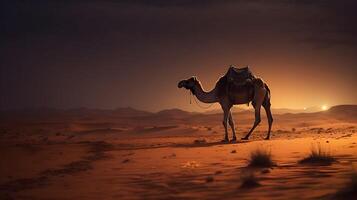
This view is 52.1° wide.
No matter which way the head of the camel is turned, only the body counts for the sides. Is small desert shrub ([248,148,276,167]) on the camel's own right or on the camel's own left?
on the camel's own left

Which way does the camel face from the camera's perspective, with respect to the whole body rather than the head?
to the viewer's left

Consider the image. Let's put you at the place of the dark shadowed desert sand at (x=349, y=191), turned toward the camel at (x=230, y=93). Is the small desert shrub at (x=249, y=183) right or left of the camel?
left

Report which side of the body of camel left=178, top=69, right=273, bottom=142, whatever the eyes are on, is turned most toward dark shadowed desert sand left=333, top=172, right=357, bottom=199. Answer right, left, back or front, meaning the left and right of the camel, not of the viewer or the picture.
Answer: left

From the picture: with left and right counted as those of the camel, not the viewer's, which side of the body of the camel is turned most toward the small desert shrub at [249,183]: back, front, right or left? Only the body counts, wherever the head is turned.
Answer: left
